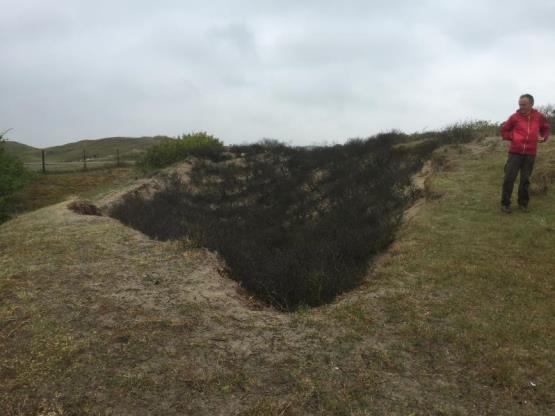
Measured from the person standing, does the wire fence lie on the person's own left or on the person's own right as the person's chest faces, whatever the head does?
on the person's own right

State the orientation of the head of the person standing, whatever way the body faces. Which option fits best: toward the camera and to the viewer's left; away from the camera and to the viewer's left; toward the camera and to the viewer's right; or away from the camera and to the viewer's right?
toward the camera and to the viewer's left

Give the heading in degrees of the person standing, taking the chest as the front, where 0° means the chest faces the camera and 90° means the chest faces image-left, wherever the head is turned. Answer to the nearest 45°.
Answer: approximately 0°

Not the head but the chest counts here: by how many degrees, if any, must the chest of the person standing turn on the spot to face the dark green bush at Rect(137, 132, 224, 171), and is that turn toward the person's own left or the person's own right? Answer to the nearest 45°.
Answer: approximately 135° to the person's own right
